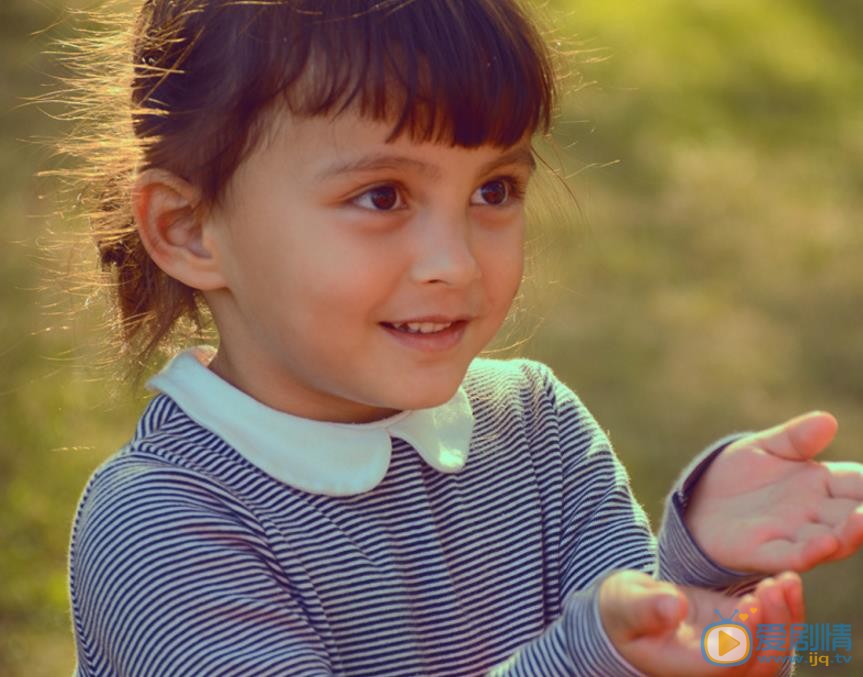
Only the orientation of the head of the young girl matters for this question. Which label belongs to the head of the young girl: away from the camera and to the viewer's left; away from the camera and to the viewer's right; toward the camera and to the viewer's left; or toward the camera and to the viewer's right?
toward the camera and to the viewer's right

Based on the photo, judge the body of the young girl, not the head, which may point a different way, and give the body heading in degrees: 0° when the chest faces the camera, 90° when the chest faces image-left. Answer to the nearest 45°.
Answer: approximately 315°
